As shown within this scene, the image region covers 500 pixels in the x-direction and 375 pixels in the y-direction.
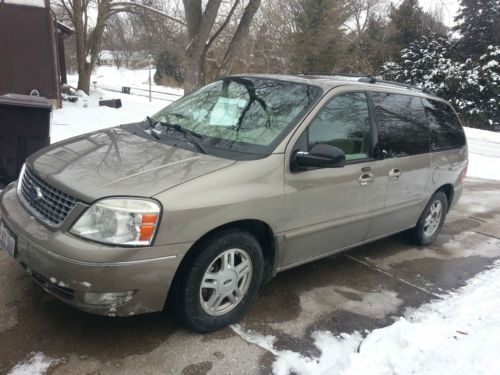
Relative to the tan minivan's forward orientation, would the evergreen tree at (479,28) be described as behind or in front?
behind

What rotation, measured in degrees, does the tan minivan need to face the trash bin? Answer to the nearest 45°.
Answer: approximately 90° to its right

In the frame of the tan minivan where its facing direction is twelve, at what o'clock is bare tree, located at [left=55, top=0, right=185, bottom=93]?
The bare tree is roughly at 4 o'clock from the tan minivan.

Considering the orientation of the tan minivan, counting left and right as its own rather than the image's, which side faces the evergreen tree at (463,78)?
back

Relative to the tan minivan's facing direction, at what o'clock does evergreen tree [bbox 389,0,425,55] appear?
The evergreen tree is roughly at 5 o'clock from the tan minivan.

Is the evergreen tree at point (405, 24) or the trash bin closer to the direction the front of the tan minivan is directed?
the trash bin

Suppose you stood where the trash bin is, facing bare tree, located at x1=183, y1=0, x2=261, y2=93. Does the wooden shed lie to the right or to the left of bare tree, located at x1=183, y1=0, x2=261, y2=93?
left

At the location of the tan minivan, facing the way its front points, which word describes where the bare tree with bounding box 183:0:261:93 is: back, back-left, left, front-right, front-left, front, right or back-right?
back-right

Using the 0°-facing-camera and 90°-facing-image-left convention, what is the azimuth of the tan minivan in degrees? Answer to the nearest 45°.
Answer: approximately 45°
